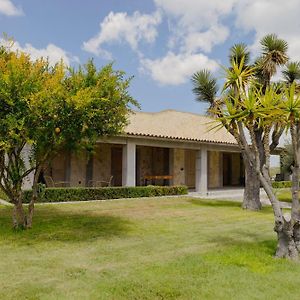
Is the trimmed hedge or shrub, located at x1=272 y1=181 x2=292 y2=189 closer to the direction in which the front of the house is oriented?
the trimmed hedge

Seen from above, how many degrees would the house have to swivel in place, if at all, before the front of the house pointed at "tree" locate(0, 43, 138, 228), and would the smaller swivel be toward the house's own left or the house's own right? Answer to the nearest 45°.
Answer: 0° — it already faces it

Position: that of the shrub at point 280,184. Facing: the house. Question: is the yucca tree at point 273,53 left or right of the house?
left

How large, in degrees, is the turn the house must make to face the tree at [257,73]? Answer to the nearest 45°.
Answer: approximately 45° to its left

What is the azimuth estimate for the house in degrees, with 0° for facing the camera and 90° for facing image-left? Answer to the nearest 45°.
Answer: approximately 0°

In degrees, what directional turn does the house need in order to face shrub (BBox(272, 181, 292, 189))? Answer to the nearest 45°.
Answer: approximately 135° to its left
